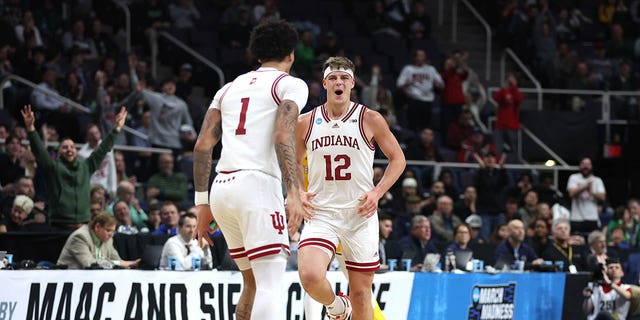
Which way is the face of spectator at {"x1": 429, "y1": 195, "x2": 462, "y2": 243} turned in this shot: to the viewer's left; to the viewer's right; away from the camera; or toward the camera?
toward the camera

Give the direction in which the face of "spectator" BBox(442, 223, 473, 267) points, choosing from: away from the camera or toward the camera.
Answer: toward the camera

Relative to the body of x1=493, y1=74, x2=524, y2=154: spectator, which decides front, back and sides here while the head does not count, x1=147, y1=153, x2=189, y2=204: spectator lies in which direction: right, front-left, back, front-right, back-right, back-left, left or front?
front-right

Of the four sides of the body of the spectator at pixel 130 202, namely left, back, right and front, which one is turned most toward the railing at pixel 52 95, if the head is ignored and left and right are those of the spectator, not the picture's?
back

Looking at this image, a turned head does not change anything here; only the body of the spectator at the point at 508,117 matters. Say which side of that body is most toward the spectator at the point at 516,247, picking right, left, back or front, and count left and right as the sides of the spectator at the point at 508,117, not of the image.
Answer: front

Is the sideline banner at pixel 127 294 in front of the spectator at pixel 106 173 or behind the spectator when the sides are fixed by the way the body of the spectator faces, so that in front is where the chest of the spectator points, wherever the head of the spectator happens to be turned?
in front

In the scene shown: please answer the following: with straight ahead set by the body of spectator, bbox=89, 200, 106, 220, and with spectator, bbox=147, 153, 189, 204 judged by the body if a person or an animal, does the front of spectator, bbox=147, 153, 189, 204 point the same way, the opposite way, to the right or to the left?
the same way

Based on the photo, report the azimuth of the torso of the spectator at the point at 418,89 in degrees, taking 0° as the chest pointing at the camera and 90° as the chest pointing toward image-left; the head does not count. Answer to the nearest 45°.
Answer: approximately 0°

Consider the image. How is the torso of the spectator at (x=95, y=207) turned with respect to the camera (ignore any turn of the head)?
toward the camera

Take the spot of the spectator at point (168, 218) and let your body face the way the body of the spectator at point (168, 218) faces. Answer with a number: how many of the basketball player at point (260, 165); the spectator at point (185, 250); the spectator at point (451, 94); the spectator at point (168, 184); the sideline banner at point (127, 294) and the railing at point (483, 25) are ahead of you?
3

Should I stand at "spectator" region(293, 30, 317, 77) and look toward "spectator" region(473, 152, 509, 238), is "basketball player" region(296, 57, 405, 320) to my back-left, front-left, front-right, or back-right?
front-right

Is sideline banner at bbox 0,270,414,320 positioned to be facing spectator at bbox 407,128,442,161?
no

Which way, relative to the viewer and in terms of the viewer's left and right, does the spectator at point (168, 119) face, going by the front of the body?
facing the viewer

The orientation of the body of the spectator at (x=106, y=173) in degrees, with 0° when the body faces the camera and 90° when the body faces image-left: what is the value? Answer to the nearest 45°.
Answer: approximately 315°

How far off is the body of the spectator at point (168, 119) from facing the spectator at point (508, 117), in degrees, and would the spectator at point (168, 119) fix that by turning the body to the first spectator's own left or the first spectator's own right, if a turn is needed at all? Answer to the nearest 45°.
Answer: approximately 90° to the first spectator's own left

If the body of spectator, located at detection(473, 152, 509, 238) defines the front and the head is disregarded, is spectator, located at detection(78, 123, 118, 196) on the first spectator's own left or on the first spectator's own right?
on the first spectator's own right

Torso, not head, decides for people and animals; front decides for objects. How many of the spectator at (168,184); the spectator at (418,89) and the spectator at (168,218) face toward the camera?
3
